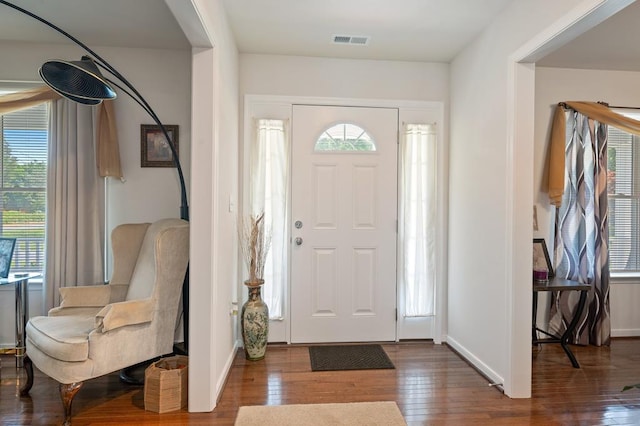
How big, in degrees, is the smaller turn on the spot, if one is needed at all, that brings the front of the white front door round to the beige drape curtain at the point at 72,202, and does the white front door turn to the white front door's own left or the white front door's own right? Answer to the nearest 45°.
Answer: approximately 90° to the white front door's own right

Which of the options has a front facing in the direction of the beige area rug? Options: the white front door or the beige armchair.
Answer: the white front door

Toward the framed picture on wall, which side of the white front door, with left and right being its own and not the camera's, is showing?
right

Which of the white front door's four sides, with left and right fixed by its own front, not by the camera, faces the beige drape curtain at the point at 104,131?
right

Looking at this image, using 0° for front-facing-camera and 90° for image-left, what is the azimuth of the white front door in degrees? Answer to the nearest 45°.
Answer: approximately 0°

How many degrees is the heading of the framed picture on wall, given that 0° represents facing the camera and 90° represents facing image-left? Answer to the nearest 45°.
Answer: approximately 0°

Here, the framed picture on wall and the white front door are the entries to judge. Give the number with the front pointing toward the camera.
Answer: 2
